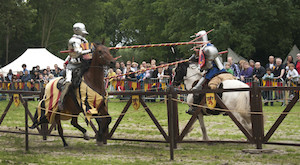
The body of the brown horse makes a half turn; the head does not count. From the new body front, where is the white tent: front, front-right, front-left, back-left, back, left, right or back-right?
right

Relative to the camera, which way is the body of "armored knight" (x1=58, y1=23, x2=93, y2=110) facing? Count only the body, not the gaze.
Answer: to the viewer's right

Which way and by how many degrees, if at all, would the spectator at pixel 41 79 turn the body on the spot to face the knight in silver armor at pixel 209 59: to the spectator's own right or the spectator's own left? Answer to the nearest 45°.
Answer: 0° — they already face them

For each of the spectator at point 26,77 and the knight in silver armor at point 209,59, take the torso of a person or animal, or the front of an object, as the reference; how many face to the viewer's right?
0

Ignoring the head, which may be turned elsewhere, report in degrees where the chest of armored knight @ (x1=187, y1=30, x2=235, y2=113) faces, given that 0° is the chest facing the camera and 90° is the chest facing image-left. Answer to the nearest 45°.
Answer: approximately 90°

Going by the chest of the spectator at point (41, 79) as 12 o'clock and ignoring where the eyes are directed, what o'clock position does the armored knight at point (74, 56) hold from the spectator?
The armored knight is roughly at 12 o'clock from the spectator.

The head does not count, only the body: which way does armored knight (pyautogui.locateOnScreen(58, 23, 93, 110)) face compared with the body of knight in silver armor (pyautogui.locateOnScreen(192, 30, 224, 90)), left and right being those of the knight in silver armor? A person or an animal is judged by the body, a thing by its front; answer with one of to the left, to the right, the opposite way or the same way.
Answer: the opposite way

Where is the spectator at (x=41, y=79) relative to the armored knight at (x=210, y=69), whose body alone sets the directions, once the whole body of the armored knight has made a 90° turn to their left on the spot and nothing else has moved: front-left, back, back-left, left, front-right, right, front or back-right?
back-right

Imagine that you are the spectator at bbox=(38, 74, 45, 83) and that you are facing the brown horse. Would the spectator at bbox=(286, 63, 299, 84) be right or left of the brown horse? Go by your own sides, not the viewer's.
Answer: left

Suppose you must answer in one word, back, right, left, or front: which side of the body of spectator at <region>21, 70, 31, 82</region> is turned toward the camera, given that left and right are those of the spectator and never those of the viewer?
front

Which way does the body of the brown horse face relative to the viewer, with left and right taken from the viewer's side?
facing to the right of the viewer

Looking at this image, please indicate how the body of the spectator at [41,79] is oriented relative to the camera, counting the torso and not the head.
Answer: toward the camera

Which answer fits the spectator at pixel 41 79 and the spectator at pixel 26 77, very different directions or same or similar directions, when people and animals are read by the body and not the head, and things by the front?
same or similar directions

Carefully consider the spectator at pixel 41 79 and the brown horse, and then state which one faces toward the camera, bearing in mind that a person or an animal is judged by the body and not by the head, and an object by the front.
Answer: the spectator
